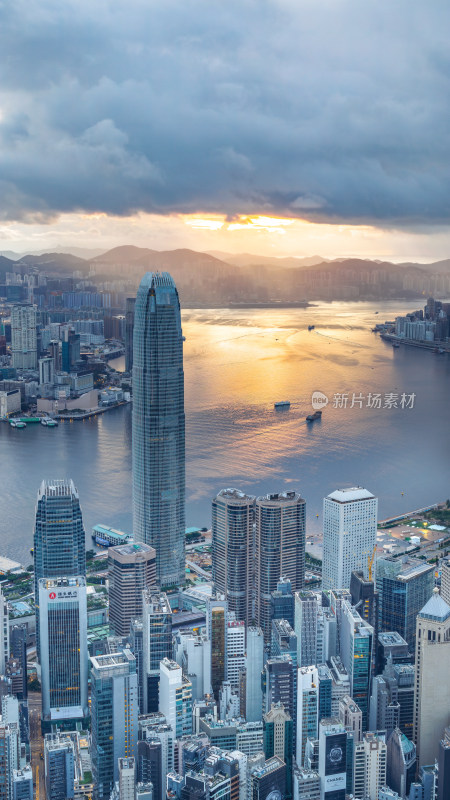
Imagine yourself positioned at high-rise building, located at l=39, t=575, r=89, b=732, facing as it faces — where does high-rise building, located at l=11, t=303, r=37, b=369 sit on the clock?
high-rise building, located at l=11, t=303, r=37, b=369 is roughly at 6 o'clock from high-rise building, located at l=39, t=575, r=89, b=732.

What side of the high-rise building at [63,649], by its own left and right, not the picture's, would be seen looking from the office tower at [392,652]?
left

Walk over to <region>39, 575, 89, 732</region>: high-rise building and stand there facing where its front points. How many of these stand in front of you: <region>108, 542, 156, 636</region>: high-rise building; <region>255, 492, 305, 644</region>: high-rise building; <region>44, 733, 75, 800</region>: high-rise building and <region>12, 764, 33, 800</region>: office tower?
2

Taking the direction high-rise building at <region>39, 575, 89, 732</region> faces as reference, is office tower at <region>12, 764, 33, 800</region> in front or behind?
in front

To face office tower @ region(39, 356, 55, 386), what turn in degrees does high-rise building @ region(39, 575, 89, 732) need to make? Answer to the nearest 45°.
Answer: approximately 180°

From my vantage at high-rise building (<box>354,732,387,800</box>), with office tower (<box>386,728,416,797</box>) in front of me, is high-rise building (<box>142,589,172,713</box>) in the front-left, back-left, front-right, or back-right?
back-left

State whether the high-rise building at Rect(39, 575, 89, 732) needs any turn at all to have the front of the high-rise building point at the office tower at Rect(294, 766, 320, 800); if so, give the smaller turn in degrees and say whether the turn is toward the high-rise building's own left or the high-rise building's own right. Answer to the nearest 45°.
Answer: approximately 45° to the high-rise building's own left

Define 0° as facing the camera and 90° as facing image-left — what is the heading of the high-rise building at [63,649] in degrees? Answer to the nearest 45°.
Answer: approximately 0°

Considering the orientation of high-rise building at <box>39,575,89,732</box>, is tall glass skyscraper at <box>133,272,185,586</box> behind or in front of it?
behind

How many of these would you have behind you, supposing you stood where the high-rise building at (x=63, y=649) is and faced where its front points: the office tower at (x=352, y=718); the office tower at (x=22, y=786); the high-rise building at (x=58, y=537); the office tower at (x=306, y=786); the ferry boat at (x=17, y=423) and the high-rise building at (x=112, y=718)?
2

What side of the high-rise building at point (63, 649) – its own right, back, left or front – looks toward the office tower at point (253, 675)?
left

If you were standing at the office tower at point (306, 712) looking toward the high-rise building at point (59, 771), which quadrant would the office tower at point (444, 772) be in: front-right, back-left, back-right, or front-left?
back-left

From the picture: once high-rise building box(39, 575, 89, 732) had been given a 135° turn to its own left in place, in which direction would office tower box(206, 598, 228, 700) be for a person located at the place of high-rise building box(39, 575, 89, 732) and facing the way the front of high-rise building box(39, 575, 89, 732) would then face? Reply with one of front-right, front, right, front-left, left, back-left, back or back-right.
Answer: front-right

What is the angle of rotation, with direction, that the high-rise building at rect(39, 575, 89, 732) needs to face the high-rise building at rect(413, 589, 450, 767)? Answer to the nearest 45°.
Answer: approximately 45° to its left

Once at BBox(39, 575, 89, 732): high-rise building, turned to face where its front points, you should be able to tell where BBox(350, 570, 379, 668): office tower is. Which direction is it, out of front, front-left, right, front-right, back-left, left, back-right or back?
left

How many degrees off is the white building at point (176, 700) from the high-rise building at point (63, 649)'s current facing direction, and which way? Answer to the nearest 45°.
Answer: approximately 45° to its left

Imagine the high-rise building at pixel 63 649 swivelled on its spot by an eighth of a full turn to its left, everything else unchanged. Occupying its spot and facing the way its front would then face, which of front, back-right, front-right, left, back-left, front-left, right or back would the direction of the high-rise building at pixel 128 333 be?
back-left
